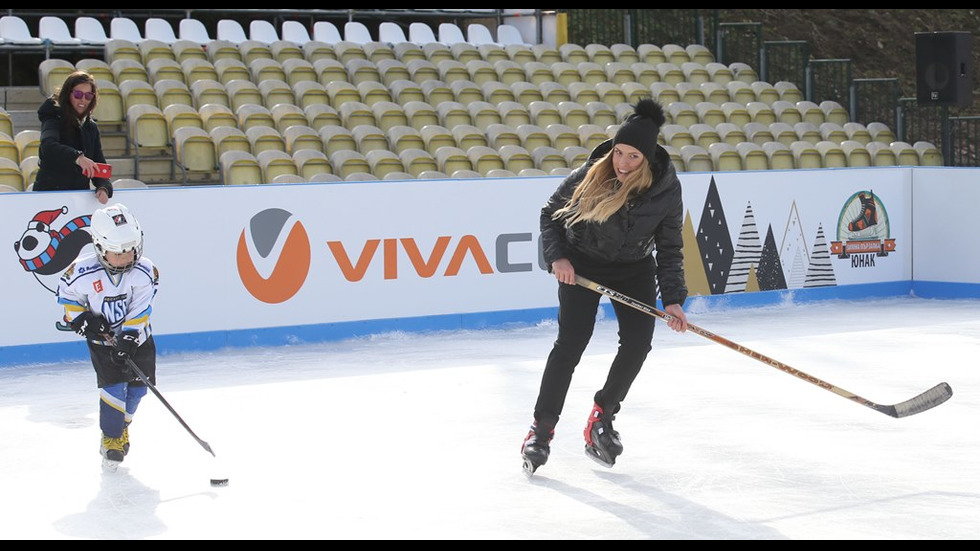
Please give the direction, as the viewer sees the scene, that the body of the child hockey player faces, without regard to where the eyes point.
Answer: toward the camera

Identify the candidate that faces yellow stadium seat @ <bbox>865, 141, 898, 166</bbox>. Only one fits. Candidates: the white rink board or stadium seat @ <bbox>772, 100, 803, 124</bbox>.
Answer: the stadium seat

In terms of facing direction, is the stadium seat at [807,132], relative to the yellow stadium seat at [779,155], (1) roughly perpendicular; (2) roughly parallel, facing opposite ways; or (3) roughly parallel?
roughly parallel

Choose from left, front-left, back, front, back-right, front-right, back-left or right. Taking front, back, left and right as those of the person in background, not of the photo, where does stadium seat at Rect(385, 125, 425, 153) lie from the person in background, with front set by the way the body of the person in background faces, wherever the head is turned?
left

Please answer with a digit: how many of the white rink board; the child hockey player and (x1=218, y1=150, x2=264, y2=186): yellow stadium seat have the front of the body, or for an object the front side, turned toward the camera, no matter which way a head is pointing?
3

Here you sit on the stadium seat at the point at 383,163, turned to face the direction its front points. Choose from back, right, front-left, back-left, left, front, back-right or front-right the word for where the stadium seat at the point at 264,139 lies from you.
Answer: back-right

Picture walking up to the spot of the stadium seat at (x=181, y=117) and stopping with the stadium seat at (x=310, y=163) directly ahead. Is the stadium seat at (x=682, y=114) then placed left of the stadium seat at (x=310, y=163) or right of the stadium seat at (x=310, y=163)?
left

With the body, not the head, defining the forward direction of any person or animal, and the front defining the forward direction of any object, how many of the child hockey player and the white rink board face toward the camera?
2

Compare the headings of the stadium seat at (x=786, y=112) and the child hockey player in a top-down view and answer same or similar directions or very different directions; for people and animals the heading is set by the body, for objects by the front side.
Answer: same or similar directions

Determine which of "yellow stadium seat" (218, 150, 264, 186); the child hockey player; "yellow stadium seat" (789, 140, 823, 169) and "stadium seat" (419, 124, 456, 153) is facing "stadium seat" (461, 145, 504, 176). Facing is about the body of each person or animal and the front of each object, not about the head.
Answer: "stadium seat" (419, 124, 456, 153)

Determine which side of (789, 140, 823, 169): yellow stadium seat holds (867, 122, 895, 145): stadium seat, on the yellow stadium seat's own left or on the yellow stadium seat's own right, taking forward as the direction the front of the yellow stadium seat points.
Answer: on the yellow stadium seat's own left

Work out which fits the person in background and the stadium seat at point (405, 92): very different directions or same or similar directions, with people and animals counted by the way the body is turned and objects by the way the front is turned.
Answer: same or similar directions

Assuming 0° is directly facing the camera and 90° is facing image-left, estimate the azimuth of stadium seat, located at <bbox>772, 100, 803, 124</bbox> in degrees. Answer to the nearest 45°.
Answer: approximately 315°

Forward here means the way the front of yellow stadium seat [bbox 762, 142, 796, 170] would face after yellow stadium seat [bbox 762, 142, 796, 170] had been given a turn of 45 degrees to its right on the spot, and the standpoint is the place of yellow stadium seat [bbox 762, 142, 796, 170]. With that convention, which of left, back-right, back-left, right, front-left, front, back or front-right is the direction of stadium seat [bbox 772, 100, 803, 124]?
back

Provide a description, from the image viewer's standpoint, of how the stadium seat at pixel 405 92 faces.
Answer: facing the viewer and to the right of the viewer

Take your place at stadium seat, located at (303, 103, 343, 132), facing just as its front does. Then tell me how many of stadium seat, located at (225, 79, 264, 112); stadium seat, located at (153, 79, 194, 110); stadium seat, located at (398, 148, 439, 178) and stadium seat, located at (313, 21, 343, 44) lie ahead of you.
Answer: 1

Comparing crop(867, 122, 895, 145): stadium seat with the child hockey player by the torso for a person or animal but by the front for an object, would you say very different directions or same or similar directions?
same or similar directions

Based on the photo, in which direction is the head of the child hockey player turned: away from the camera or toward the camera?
toward the camera
